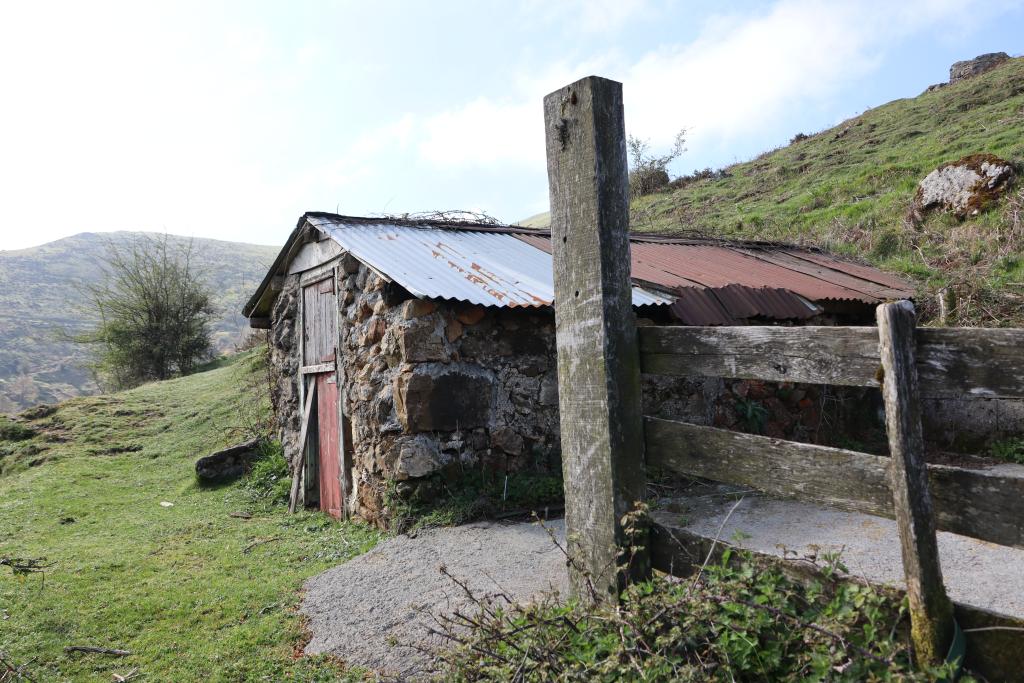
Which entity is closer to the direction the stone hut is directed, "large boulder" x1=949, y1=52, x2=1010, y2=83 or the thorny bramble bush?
the thorny bramble bush

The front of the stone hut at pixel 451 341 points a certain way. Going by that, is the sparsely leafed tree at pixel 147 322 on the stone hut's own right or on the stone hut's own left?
on the stone hut's own right

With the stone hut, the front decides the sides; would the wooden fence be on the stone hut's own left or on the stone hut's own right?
on the stone hut's own left

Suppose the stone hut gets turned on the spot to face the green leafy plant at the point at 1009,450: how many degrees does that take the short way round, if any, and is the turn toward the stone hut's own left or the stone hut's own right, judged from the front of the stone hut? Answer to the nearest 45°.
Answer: approximately 135° to the stone hut's own left

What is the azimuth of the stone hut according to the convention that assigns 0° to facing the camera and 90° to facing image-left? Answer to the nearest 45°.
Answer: approximately 45°

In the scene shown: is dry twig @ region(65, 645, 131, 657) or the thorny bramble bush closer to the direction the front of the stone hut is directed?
the dry twig

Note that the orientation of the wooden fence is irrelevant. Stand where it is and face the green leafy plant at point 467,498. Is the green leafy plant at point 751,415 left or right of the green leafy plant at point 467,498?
right

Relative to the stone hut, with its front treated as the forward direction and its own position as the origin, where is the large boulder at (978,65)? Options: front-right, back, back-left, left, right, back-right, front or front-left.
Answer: back

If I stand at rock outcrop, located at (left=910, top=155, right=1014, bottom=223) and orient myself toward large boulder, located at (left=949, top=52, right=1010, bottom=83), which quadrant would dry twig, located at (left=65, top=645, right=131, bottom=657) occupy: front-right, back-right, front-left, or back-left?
back-left
